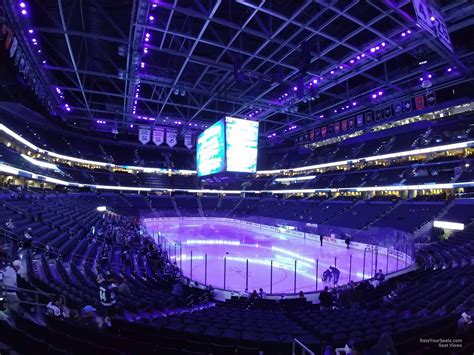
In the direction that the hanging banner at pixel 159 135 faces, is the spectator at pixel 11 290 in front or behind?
in front

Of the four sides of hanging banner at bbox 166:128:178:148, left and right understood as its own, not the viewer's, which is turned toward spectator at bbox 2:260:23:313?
front

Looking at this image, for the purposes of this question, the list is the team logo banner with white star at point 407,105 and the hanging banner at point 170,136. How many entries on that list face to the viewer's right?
0

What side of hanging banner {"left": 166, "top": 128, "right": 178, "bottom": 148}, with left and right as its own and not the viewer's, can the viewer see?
front

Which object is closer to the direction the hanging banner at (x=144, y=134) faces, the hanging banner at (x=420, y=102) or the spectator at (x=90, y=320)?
the spectator

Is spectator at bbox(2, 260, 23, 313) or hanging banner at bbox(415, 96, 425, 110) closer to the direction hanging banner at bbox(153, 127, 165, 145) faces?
the spectator

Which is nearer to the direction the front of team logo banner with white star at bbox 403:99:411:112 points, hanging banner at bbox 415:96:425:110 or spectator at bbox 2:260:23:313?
the spectator

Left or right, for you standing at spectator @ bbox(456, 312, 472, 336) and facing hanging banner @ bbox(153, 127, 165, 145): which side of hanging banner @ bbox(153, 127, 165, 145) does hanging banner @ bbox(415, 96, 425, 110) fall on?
right

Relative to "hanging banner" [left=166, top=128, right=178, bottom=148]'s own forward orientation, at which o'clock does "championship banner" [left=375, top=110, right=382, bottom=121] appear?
The championship banner is roughly at 10 o'clock from the hanging banner.

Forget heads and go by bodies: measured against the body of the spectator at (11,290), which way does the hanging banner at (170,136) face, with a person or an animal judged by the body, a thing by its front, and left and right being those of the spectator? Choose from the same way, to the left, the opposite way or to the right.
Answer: to the right

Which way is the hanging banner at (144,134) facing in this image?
toward the camera

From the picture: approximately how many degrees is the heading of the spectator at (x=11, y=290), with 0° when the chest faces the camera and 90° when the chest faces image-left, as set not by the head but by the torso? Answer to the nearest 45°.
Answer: approximately 270°

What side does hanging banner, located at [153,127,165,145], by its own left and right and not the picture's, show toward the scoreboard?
front

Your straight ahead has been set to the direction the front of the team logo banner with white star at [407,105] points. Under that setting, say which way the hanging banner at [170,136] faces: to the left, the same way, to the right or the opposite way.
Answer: to the left

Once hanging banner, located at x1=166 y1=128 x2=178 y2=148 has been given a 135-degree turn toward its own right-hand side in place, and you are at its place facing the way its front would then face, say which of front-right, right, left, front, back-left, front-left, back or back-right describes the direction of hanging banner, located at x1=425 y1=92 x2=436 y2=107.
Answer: back

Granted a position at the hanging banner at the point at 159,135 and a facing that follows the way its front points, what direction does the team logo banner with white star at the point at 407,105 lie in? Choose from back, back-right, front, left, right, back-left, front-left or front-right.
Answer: front-left
